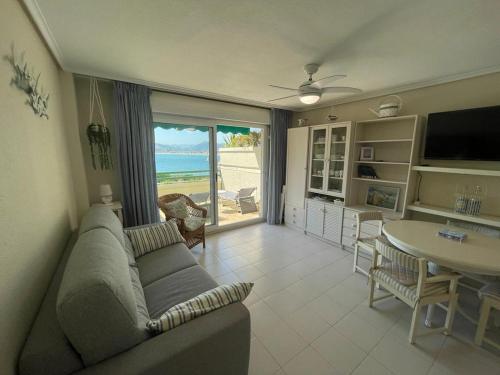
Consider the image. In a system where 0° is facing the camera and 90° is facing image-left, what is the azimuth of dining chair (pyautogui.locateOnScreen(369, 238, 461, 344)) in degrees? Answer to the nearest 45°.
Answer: approximately 225°

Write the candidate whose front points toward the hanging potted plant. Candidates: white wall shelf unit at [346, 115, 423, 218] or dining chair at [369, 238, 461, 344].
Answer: the white wall shelf unit

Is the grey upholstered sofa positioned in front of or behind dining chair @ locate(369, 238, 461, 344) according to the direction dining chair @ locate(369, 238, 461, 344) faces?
behind

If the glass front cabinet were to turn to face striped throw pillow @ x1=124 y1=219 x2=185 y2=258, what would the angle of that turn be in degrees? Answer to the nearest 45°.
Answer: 0° — it already faces it

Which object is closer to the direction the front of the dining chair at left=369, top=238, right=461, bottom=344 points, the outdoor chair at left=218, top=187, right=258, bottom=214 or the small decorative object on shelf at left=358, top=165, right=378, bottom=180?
the small decorative object on shelf

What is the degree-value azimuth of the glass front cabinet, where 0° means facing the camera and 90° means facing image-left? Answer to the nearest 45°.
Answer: approximately 45°

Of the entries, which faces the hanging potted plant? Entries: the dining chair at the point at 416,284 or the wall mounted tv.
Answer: the wall mounted tv

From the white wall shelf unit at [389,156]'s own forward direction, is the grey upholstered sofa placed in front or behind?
in front

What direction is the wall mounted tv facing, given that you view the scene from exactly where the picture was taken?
facing the viewer and to the left of the viewer

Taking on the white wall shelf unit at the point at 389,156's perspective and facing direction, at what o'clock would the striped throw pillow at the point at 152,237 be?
The striped throw pillow is roughly at 12 o'clock from the white wall shelf unit.

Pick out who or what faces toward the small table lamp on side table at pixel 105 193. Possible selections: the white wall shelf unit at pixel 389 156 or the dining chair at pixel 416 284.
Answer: the white wall shelf unit

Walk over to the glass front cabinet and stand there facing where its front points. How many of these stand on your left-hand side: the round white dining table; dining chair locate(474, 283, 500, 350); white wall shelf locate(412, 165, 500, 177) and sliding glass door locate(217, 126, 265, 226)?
3

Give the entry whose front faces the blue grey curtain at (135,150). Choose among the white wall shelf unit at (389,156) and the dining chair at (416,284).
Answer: the white wall shelf unit

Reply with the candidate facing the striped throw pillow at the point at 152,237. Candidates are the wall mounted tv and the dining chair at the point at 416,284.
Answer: the wall mounted tv
